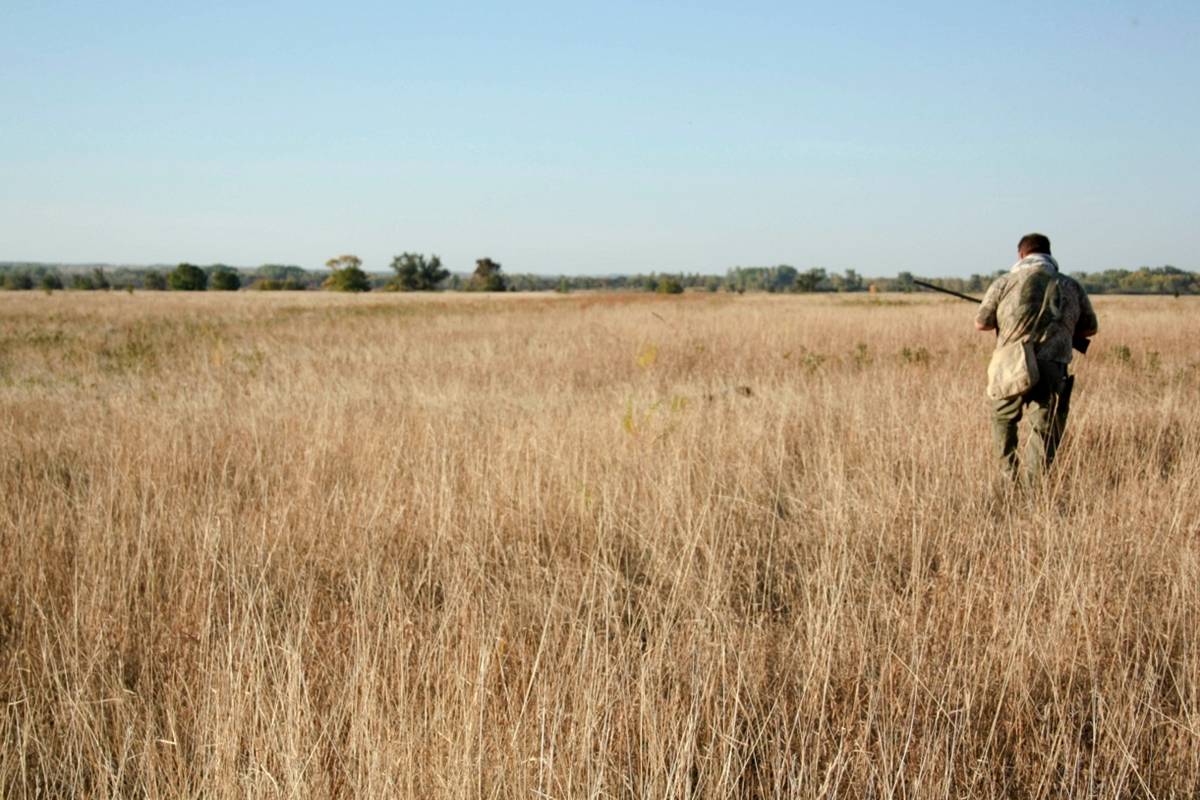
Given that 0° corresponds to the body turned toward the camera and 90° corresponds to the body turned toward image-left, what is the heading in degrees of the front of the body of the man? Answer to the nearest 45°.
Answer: approximately 180°
